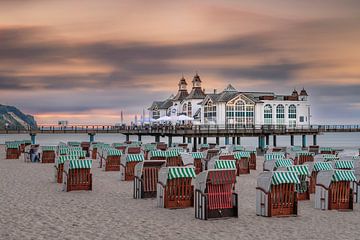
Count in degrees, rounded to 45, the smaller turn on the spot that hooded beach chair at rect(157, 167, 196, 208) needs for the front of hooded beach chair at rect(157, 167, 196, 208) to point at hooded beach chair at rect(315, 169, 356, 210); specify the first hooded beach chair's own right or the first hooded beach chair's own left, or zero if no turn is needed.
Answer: approximately 45° to the first hooded beach chair's own left

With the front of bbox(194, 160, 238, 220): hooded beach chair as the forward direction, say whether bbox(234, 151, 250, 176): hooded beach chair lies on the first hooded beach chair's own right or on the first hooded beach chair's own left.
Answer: on the first hooded beach chair's own left

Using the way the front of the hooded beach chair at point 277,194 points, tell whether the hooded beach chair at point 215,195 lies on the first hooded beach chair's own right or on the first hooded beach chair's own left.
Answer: on the first hooded beach chair's own right

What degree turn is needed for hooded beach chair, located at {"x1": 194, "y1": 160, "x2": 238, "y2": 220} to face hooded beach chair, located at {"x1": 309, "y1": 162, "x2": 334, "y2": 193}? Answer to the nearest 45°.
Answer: approximately 90° to its left

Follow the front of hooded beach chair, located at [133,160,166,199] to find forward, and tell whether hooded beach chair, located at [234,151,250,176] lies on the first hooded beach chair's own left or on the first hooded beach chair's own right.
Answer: on the first hooded beach chair's own left

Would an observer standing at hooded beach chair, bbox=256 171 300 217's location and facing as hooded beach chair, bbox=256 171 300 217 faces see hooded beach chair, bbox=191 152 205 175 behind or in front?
behind

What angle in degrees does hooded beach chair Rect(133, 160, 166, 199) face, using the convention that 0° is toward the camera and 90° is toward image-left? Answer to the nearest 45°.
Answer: approximately 315°
